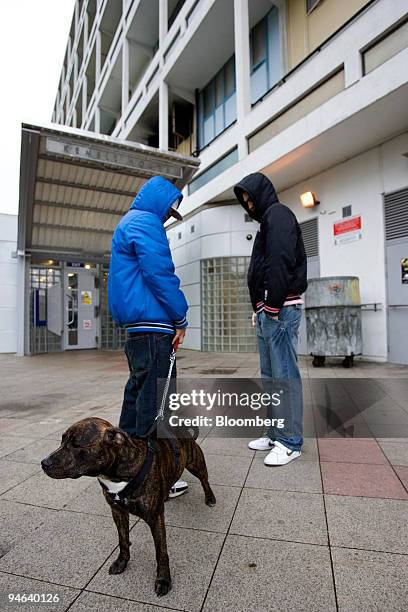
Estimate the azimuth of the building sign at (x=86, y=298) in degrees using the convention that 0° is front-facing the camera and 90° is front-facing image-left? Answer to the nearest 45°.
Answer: approximately 0°

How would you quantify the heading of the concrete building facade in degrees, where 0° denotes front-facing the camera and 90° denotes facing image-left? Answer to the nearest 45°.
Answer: approximately 45°

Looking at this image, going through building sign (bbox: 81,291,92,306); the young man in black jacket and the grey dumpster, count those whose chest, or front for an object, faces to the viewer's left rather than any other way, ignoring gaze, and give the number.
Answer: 1

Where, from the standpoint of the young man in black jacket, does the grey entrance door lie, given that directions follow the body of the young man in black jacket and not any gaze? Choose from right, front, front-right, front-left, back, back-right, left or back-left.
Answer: front-right

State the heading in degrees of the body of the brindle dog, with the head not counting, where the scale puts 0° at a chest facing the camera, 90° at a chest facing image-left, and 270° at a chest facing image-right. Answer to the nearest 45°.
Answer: approximately 45°

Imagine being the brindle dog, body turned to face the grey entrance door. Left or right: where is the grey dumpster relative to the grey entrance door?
right

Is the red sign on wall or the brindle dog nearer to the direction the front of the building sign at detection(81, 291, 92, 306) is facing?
the brindle dog

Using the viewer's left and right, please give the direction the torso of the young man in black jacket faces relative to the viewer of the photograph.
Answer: facing to the left of the viewer

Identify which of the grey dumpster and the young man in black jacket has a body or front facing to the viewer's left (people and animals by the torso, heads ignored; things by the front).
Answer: the young man in black jacket

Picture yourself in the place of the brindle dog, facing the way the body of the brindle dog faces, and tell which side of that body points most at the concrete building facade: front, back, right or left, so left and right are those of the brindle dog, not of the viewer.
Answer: back
